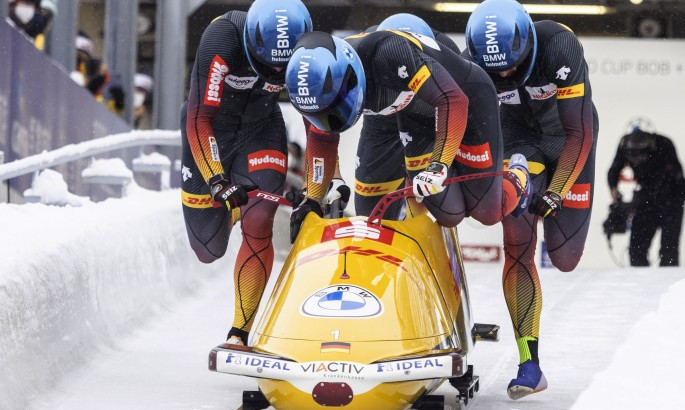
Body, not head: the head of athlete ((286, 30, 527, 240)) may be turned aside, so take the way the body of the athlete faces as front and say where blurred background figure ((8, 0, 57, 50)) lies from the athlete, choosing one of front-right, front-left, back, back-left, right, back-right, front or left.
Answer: right

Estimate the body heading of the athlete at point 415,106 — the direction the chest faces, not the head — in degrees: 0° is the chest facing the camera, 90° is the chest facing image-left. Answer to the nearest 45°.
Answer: approximately 45°

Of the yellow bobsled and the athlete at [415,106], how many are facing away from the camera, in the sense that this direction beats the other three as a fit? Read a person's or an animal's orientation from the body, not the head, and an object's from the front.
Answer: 0

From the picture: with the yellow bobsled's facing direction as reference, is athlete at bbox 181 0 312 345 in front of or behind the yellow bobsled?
behind

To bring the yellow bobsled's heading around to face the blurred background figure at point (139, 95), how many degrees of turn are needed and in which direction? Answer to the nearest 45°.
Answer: approximately 180°
